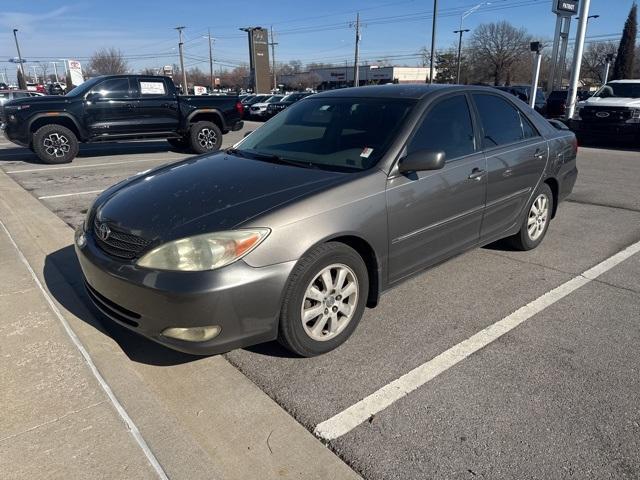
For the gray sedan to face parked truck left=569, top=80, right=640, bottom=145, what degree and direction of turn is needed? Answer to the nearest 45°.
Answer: approximately 180°

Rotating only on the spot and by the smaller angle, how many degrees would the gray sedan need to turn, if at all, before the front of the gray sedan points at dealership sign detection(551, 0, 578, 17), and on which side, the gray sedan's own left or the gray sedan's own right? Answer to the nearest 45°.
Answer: approximately 180°

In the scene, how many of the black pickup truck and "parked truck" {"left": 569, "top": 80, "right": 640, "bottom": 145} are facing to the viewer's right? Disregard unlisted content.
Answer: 0

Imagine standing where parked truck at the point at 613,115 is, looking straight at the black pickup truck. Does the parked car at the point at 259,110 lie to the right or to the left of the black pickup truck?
right

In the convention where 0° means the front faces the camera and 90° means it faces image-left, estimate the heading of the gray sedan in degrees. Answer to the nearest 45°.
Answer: approximately 45°

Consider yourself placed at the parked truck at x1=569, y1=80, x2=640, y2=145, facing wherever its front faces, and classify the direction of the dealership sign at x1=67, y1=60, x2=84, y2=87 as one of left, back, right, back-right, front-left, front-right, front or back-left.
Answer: front-right

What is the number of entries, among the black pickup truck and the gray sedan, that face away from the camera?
0

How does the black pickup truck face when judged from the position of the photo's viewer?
facing to the left of the viewer

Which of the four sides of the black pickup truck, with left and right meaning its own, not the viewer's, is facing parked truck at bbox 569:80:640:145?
back

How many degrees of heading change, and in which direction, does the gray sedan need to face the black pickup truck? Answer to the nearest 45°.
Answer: approximately 90° to its right

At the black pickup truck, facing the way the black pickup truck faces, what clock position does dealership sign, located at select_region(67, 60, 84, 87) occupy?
The dealership sign is roughly at 3 o'clock from the black pickup truck.

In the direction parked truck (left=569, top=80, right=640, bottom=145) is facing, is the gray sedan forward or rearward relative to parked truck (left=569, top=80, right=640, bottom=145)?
forward

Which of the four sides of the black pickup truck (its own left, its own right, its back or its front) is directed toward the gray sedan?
left

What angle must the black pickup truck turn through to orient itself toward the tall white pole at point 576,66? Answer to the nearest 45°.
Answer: approximately 180°

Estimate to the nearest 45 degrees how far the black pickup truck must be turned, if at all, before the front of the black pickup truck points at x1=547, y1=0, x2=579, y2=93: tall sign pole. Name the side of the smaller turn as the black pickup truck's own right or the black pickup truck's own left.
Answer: approximately 180°
